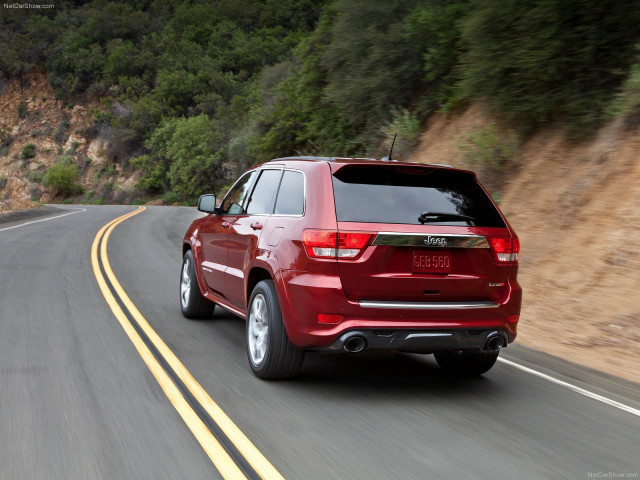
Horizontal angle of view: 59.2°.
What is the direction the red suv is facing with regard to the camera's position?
facing away from the viewer and to the left of the viewer

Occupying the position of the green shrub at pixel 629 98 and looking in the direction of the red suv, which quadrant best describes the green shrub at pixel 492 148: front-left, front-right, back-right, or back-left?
back-right

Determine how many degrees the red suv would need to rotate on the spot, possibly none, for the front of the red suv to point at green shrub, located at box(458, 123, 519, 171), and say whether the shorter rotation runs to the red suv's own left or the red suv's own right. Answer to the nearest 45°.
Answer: approximately 45° to the red suv's own right

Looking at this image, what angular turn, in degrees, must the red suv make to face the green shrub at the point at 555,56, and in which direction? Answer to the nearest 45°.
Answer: approximately 90° to its right

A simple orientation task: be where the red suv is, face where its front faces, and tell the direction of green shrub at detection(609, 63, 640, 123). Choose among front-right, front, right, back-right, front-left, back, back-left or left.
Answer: right
